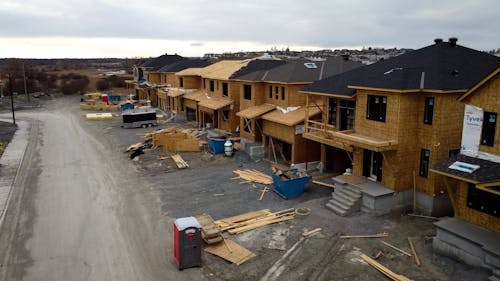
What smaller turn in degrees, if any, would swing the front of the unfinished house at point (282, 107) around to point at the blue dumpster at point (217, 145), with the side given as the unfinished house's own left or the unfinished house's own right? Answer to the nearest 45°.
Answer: approximately 45° to the unfinished house's own right

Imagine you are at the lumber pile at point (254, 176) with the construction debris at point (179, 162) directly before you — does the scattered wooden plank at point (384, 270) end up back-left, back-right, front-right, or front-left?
back-left

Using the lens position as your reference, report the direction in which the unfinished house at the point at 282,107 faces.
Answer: facing the viewer and to the left of the viewer

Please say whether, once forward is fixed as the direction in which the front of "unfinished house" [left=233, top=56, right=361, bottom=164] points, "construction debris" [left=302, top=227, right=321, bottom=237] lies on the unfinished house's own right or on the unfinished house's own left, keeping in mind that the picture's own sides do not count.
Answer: on the unfinished house's own left

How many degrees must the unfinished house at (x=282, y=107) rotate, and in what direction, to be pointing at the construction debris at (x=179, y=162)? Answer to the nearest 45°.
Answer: approximately 45° to its right

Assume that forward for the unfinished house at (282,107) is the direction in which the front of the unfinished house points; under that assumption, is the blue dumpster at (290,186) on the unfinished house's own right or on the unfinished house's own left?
on the unfinished house's own left

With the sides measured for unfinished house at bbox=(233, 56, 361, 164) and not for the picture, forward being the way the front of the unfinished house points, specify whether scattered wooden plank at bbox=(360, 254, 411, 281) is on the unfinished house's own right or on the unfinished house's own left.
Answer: on the unfinished house's own left

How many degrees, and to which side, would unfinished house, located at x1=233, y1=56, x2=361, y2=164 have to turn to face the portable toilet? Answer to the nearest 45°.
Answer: approximately 45° to its left
